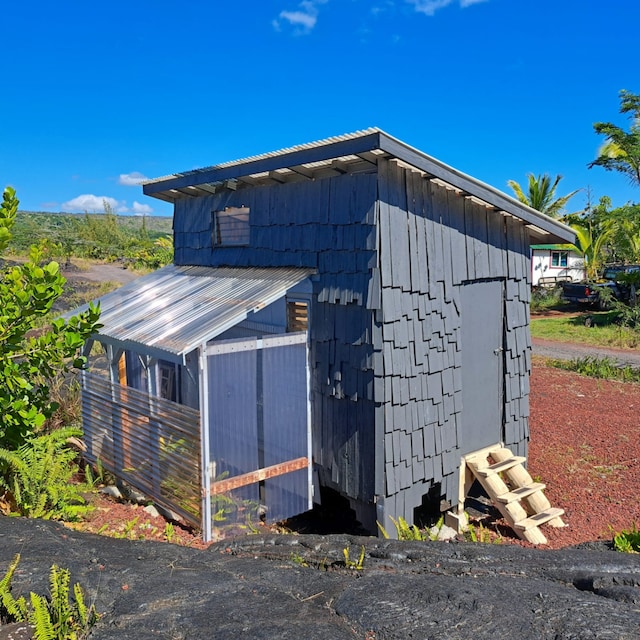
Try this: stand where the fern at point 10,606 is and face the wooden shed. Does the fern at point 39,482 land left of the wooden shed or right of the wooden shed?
left

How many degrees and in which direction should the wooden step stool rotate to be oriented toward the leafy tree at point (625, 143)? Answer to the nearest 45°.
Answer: approximately 135° to its left

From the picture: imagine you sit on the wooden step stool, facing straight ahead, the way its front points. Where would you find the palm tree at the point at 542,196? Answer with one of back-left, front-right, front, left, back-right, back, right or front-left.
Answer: back-left
